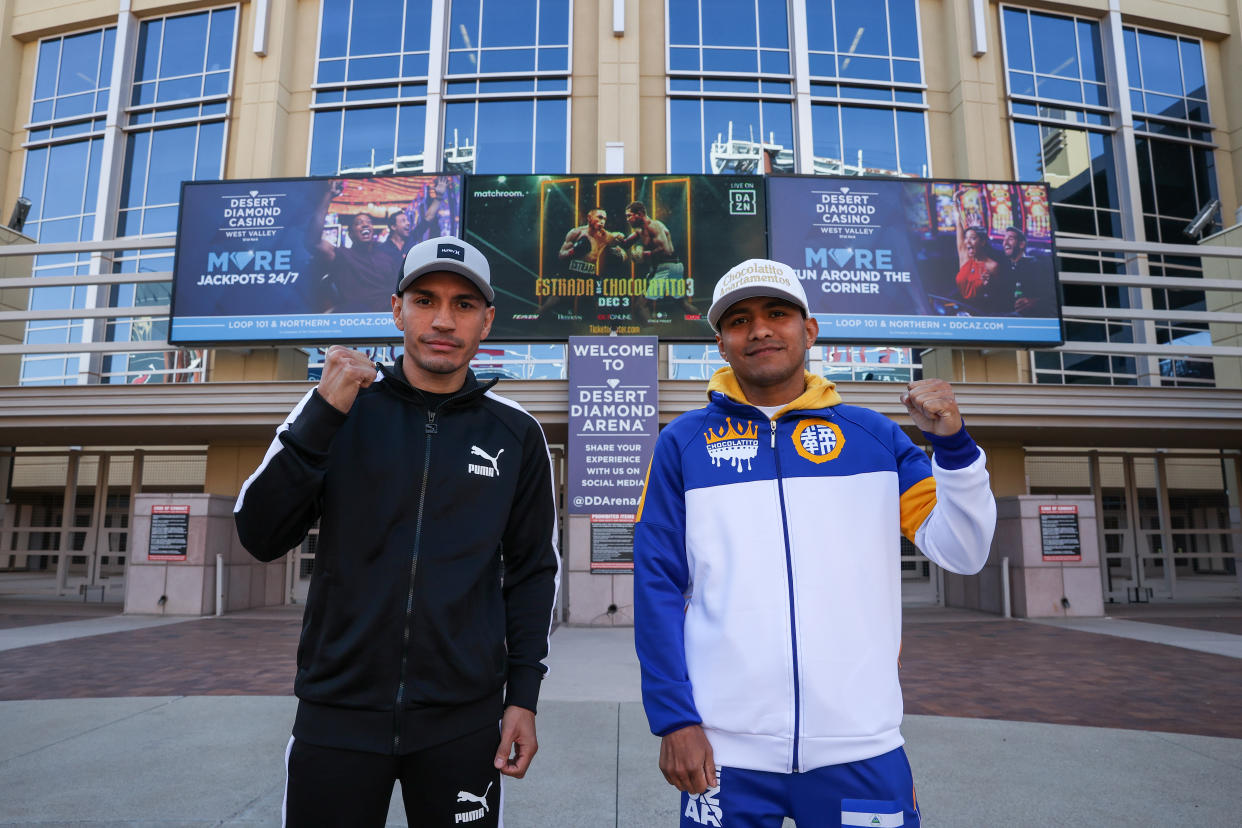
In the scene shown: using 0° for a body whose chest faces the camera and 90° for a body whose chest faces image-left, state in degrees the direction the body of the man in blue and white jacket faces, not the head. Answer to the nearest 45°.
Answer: approximately 0°

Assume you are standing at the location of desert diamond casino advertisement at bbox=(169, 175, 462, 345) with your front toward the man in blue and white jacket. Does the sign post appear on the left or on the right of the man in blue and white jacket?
left

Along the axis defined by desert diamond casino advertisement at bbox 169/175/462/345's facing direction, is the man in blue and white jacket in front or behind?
in front

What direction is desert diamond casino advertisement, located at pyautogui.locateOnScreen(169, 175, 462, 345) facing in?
toward the camera

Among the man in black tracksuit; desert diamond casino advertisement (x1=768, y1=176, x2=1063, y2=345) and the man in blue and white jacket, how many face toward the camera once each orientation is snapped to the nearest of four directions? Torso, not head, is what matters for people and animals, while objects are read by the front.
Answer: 3

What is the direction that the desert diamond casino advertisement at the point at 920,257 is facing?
toward the camera

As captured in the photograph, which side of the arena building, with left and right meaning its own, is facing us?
front

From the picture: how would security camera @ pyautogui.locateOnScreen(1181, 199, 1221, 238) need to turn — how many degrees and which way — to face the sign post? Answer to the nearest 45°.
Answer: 0° — it already faces it

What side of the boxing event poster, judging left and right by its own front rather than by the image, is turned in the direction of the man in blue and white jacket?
front

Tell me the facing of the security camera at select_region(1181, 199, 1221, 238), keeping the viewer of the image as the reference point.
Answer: facing the viewer and to the left of the viewer

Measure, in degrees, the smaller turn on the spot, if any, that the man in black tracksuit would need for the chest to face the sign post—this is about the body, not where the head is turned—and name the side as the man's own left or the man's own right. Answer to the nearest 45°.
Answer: approximately 180°
